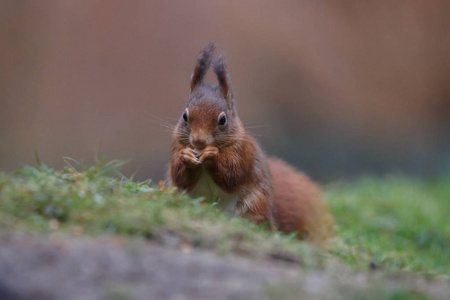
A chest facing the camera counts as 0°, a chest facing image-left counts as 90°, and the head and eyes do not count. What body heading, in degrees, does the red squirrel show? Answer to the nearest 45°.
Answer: approximately 45°
